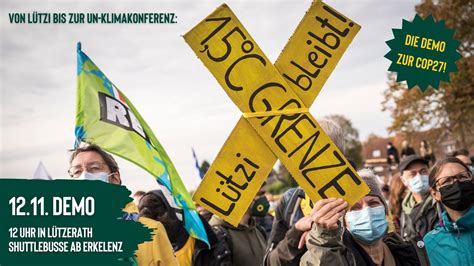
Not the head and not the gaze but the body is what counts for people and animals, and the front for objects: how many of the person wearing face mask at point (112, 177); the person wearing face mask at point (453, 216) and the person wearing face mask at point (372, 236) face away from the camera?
0

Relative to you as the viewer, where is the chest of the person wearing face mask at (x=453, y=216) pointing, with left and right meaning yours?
facing the viewer and to the right of the viewer

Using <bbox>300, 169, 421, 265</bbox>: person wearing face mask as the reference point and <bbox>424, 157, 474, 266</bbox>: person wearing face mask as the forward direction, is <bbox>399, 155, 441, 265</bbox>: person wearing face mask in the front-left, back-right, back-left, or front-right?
front-left

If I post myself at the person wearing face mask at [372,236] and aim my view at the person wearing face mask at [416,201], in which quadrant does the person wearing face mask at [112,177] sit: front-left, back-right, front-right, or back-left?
back-left

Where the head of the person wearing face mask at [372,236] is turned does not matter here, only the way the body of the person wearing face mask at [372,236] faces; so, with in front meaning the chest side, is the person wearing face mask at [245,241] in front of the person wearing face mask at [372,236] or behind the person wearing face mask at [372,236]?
behind

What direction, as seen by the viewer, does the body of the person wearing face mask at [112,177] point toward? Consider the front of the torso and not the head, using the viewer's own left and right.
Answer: facing the viewer and to the left of the viewer

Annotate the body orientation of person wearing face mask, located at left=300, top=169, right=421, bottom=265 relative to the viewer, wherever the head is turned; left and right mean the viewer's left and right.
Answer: facing the viewer

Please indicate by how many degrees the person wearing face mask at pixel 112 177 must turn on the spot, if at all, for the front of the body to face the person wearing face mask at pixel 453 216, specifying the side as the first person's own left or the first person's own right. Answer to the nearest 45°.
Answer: approximately 135° to the first person's own left

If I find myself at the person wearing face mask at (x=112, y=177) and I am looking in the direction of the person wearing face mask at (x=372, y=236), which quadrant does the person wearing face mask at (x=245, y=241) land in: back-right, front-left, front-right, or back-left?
front-left

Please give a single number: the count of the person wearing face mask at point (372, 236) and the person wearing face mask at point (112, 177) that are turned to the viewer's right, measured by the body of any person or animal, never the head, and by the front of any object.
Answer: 0
